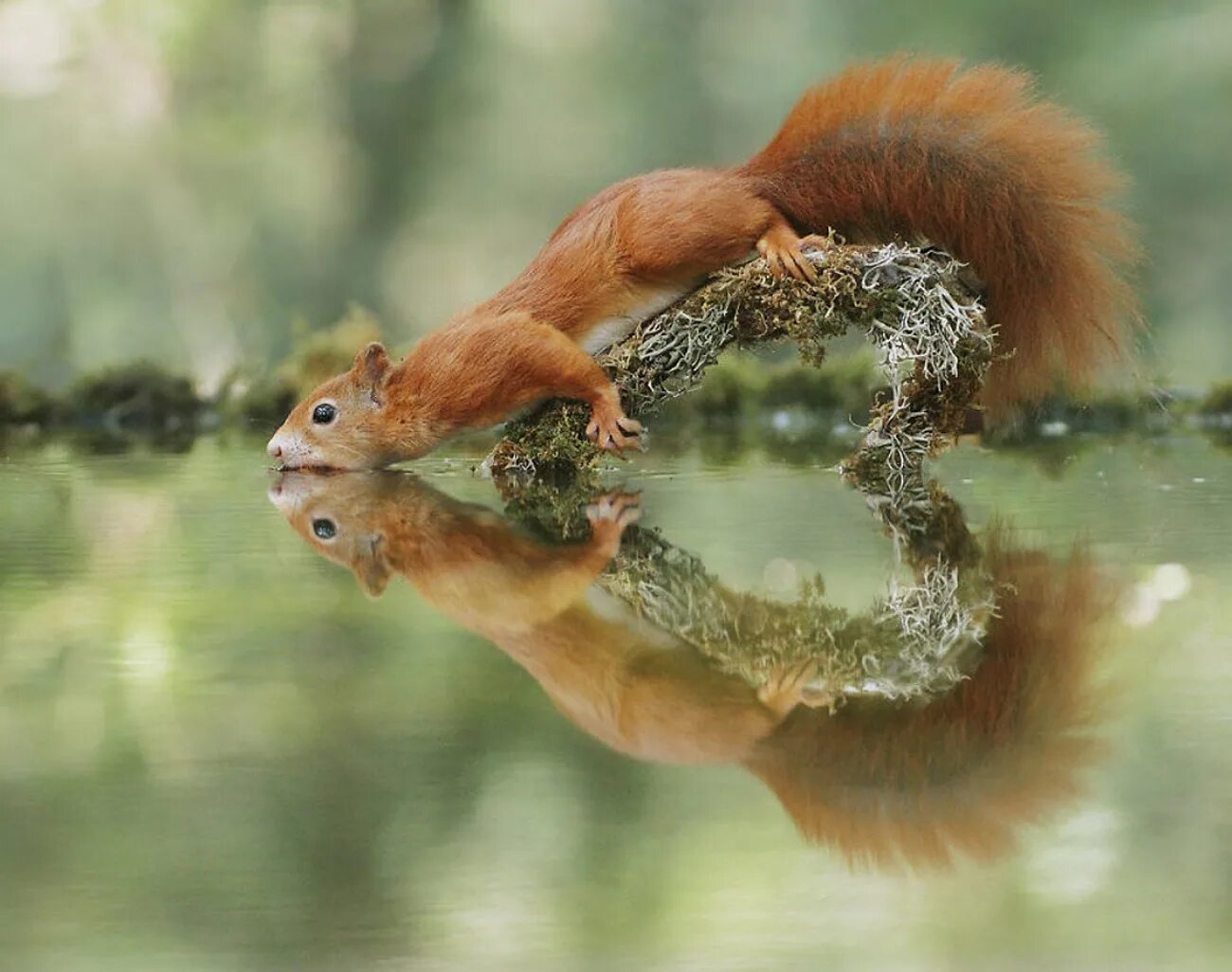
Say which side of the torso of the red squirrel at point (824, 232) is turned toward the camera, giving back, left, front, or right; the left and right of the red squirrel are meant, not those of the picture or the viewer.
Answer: left
